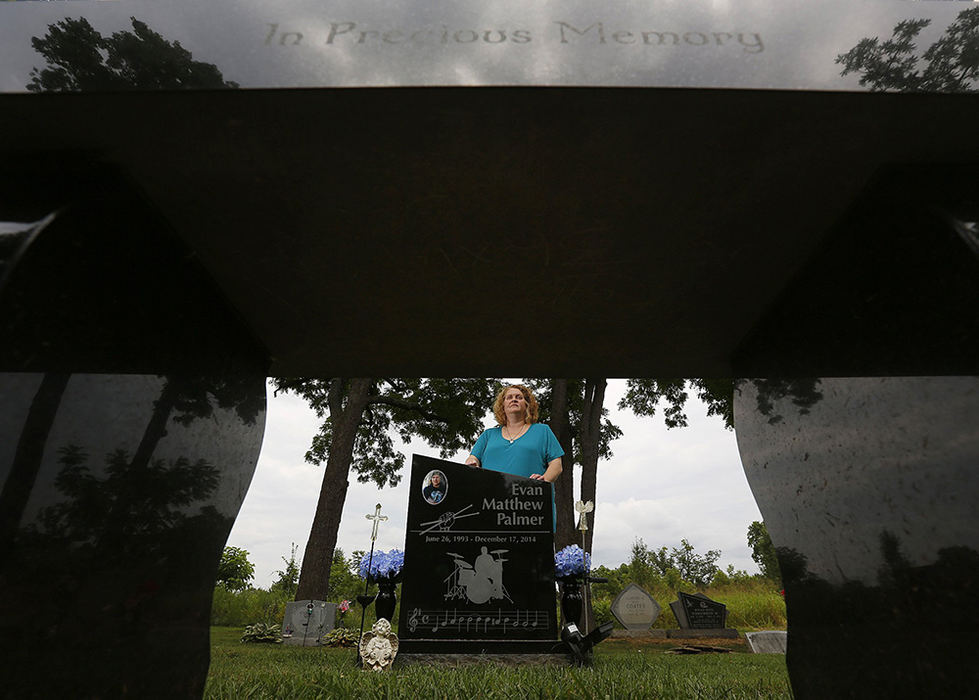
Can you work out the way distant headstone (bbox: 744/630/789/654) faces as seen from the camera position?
facing the viewer

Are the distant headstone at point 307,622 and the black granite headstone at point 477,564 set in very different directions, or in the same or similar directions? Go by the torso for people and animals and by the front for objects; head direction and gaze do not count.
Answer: same or similar directions

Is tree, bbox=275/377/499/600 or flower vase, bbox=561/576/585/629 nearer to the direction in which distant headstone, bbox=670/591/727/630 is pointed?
the flower vase

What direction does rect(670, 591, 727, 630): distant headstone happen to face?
toward the camera

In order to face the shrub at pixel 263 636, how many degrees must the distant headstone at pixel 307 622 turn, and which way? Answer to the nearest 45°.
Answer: approximately 90° to its right

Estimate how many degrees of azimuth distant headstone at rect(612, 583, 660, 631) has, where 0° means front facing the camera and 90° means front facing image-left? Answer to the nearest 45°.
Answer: approximately 0°

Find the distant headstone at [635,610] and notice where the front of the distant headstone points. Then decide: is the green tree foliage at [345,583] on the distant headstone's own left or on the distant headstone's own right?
on the distant headstone's own right

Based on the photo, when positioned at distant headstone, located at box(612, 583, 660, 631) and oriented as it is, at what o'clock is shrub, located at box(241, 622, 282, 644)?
The shrub is roughly at 2 o'clock from the distant headstone.

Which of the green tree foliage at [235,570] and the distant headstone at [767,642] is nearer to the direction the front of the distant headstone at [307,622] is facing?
the distant headstone

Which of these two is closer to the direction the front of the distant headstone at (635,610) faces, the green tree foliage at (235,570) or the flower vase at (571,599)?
the flower vase

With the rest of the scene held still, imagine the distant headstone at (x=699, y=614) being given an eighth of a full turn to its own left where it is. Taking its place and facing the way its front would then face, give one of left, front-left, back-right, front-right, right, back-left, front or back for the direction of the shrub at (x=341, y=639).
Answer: right

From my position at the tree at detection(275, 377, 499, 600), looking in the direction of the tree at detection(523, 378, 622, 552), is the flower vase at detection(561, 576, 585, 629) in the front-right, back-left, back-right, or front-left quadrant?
front-right
